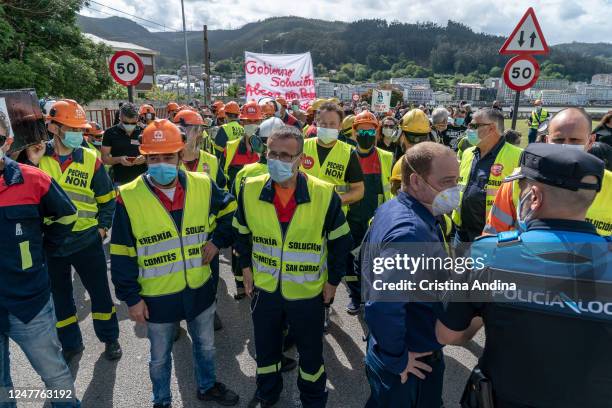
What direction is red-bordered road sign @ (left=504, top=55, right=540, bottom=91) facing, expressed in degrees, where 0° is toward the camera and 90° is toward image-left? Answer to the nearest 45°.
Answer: approximately 0°

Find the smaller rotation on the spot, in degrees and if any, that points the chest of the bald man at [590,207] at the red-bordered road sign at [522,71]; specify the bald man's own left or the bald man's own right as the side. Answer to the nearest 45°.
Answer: approximately 180°

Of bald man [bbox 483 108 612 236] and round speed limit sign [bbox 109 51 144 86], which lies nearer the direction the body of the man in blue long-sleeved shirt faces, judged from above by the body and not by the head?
the bald man

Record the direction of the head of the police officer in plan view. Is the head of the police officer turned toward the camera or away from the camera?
away from the camera

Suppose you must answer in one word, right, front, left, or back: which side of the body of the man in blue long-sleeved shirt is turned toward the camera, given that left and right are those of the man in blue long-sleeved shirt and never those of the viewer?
right

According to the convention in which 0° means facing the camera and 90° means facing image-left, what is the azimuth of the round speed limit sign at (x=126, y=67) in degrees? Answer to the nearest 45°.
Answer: approximately 0°

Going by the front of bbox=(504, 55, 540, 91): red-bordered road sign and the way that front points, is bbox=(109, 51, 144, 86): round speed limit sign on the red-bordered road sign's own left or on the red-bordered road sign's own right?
on the red-bordered road sign's own right

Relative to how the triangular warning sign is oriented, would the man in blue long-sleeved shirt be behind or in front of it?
in front

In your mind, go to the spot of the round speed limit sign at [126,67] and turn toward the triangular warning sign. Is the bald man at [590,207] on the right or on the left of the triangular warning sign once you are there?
right

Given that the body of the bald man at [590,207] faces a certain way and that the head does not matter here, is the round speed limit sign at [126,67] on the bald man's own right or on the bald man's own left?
on the bald man's own right
